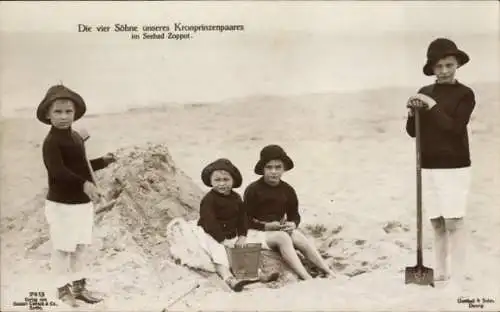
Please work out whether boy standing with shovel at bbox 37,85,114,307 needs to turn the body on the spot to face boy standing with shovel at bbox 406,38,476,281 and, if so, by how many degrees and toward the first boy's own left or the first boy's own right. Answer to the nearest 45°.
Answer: approximately 45° to the first boy's own left

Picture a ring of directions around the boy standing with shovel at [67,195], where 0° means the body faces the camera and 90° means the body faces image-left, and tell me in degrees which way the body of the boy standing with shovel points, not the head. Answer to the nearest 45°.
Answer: approximately 315°
